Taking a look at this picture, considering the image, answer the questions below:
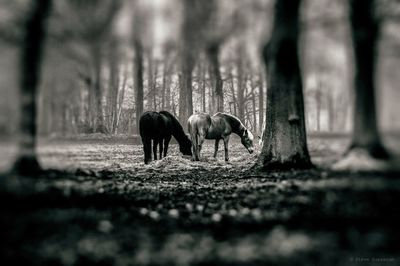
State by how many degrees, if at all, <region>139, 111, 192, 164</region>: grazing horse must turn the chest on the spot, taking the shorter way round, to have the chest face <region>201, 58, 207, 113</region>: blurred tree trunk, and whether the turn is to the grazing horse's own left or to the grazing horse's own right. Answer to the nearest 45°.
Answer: approximately 45° to the grazing horse's own left

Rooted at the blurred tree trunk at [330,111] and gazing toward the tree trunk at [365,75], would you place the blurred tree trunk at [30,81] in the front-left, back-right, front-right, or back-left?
front-right

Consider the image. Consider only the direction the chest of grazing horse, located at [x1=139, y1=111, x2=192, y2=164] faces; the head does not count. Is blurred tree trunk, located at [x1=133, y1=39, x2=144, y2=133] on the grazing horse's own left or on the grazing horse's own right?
on the grazing horse's own left

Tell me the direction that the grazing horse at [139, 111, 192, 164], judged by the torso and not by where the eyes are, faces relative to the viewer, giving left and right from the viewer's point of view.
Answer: facing away from the viewer and to the right of the viewer

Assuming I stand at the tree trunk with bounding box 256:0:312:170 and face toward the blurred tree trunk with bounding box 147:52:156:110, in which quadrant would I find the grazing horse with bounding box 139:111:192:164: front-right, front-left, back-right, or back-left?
front-left

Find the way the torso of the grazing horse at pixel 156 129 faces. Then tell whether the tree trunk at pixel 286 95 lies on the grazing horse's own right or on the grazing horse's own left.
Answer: on the grazing horse's own right

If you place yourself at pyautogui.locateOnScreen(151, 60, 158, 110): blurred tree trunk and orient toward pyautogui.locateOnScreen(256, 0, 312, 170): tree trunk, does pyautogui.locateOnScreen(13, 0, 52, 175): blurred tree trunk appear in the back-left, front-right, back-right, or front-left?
front-right

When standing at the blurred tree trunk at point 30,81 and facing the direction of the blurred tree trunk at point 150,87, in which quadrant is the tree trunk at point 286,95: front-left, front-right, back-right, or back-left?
front-right

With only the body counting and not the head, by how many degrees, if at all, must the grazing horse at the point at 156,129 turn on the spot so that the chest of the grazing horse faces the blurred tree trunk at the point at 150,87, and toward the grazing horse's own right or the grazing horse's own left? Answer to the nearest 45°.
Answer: approximately 45° to the grazing horse's own left

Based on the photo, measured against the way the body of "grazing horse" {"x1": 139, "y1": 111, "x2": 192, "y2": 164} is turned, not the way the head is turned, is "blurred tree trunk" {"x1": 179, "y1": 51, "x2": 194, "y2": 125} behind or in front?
in front
